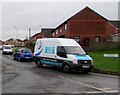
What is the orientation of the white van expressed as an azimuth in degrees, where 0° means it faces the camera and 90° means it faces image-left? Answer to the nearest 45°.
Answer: approximately 315°
